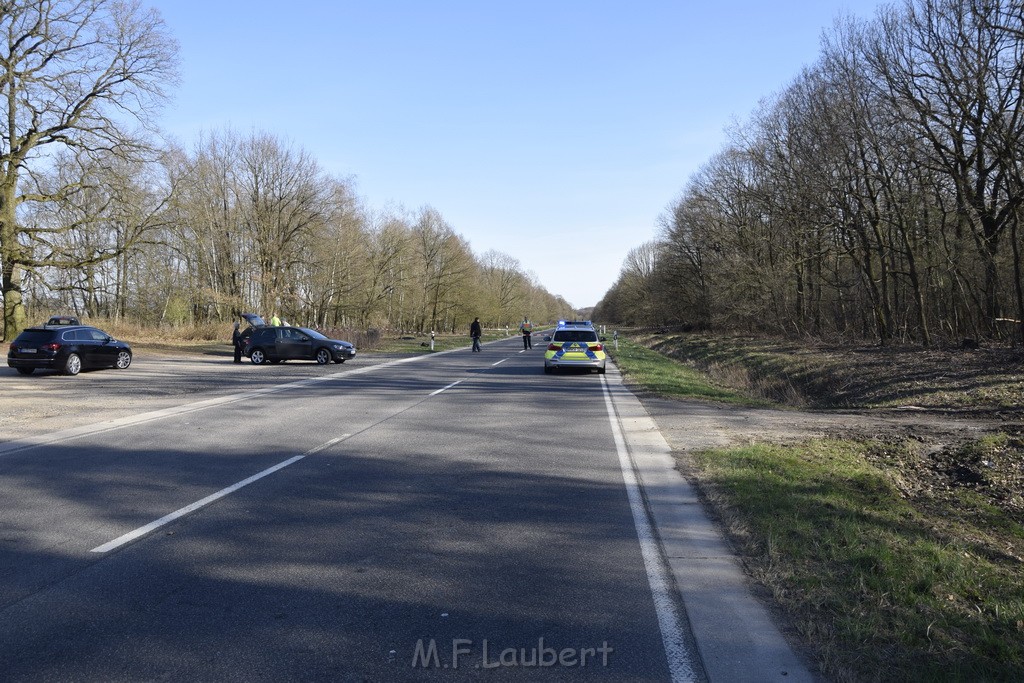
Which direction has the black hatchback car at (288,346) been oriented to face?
to the viewer's right

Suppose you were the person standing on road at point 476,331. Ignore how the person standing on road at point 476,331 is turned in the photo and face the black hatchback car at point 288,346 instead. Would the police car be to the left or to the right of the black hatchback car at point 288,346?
left

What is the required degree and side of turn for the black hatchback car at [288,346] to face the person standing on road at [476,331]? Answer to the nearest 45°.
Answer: approximately 45° to its left

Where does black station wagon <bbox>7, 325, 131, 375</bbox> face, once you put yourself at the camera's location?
facing away from the viewer and to the right of the viewer

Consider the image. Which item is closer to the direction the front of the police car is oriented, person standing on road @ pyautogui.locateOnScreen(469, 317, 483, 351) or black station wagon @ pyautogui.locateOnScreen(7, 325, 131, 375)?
the person standing on road

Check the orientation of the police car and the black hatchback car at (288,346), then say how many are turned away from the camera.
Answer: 1

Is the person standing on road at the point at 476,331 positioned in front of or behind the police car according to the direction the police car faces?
in front

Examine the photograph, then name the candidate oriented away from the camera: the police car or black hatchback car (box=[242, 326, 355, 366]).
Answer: the police car

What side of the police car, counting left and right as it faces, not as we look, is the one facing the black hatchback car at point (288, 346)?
left

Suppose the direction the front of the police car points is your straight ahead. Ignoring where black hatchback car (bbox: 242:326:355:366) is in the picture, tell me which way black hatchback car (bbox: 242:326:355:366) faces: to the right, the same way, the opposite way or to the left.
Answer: to the right

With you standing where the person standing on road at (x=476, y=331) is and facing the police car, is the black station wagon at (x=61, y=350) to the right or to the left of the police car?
right

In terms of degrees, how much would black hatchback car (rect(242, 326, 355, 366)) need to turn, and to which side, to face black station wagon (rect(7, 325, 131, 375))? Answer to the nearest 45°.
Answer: approximately 135° to its right

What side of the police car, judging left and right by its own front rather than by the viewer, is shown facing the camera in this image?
back

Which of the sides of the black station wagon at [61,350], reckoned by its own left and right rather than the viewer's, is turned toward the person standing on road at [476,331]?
front

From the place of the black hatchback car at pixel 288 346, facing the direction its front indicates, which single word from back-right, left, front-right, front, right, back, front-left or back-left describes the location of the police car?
front-right
